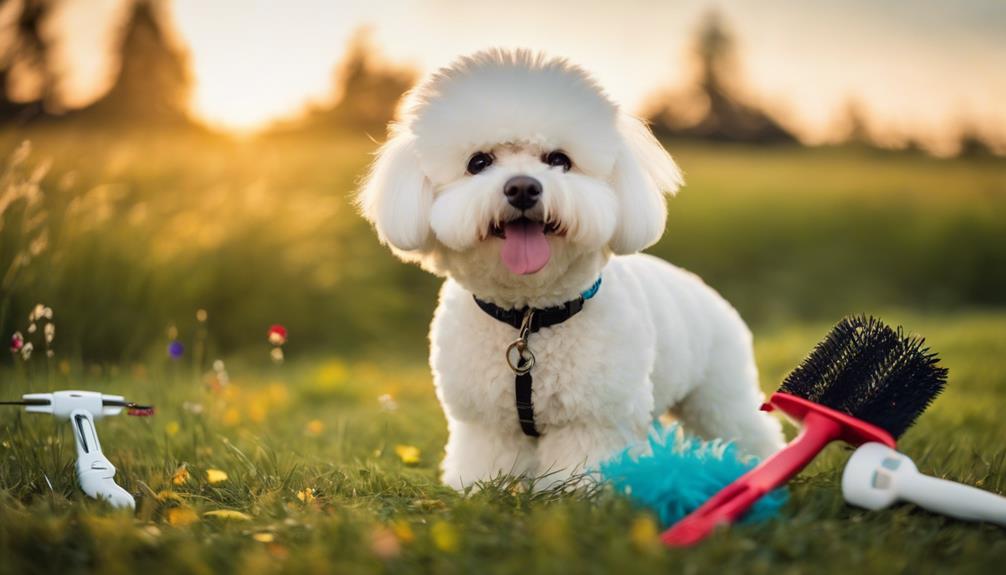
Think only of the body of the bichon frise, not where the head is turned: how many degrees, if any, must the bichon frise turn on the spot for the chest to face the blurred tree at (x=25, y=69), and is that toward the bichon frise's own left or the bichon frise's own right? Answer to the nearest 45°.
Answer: approximately 90° to the bichon frise's own right

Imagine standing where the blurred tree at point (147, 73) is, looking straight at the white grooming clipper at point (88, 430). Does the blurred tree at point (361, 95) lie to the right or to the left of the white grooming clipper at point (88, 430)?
left

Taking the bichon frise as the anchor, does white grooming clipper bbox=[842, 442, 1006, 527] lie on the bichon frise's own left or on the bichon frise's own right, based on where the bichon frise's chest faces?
on the bichon frise's own left

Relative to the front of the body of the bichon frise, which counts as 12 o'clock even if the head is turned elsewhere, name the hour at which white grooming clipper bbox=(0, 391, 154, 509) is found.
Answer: The white grooming clipper is roughly at 1 o'clock from the bichon frise.

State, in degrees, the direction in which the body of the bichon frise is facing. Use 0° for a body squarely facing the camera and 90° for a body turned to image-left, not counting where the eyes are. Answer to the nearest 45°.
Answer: approximately 45°

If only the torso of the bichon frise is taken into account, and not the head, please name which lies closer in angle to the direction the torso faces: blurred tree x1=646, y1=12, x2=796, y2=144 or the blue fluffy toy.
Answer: the blue fluffy toy

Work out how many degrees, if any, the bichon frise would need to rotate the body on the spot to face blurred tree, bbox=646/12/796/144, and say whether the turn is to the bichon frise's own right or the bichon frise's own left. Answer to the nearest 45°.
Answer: approximately 135° to the bichon frise's own right

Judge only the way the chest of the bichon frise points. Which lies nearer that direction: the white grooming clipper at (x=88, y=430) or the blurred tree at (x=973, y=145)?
the white grooming clipper

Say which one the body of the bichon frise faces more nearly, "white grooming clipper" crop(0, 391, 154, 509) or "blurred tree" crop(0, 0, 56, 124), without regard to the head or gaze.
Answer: the white grooming clipper

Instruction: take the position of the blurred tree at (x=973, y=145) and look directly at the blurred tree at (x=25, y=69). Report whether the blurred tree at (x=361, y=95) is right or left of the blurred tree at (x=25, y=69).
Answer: right
